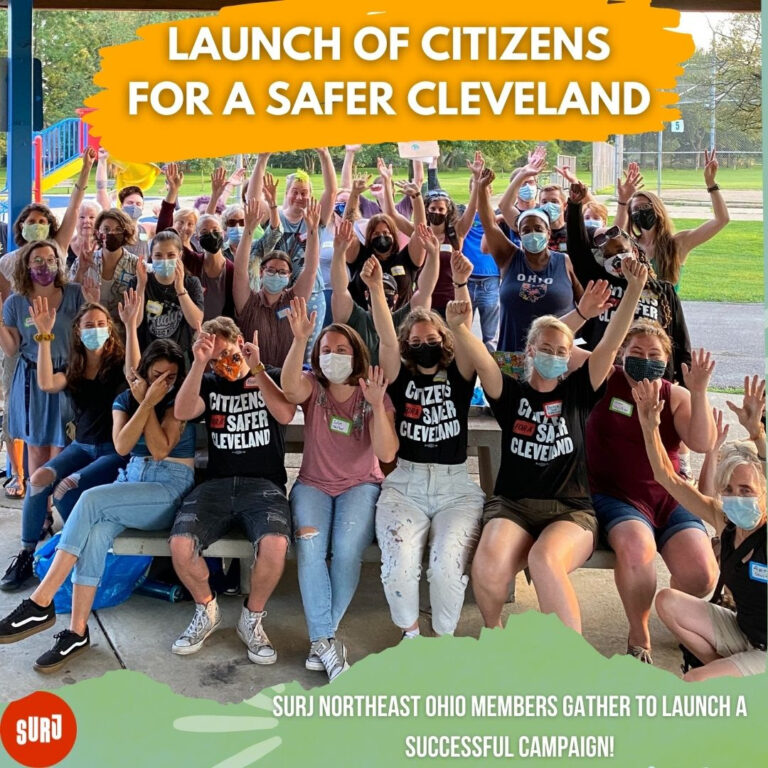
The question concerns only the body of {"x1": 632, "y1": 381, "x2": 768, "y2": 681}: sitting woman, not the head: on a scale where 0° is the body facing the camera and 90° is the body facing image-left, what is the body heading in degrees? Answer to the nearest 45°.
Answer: approximately 45°

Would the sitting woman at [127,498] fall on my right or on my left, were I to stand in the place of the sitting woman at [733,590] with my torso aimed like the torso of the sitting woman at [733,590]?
on my right

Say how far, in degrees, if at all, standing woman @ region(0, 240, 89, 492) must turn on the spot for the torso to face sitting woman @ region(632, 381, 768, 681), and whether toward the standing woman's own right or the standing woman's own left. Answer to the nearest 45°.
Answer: approximately 45° to the standing woman's own left

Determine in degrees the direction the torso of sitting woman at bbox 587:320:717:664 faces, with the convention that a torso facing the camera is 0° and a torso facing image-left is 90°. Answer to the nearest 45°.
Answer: approximately 0°

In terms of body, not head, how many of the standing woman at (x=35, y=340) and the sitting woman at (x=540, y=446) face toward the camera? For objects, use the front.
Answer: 2
